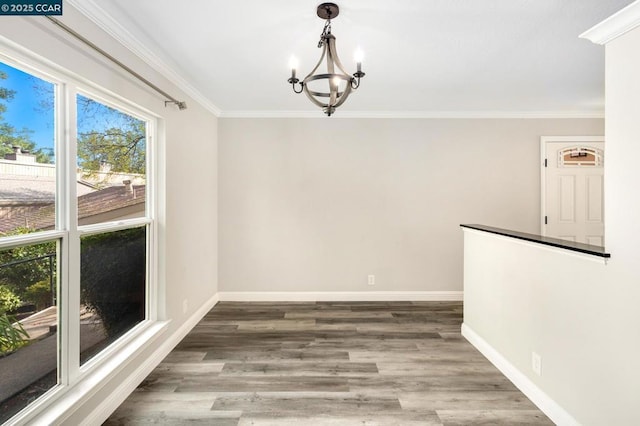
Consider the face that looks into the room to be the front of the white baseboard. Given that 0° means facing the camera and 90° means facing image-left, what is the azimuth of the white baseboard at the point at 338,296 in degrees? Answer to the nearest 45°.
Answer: approximately 0°

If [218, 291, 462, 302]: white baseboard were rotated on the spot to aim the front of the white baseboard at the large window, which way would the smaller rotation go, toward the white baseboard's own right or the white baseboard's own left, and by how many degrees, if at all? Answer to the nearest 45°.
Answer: approximately 45° to the white baseboard's own right

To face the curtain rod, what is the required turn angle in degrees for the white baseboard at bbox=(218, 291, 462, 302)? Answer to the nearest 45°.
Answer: approximately 45° to its right

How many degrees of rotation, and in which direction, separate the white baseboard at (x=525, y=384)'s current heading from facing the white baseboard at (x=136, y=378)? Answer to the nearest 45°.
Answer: approximately 45° to its left

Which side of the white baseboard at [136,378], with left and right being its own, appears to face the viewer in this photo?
right

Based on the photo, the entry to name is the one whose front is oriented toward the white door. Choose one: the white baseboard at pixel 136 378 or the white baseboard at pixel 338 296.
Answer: the white baseboard at pixel 136 378

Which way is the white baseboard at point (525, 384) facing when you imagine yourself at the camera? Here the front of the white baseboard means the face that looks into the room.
facing to the left of the viewer

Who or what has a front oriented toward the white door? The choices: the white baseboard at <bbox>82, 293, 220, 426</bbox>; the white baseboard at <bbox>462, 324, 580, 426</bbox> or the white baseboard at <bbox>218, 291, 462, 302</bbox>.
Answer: the white baseboard at <bbox>82, 293, 220, 426</bbox>

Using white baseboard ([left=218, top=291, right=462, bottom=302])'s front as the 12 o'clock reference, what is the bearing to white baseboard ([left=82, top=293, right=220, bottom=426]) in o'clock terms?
white baseboard ([left=82, top=293, right=220, bottom=426]) is roughly at 1 o'clock from white baseboard ([left=218, top=291, right=462, bottom=302]).
